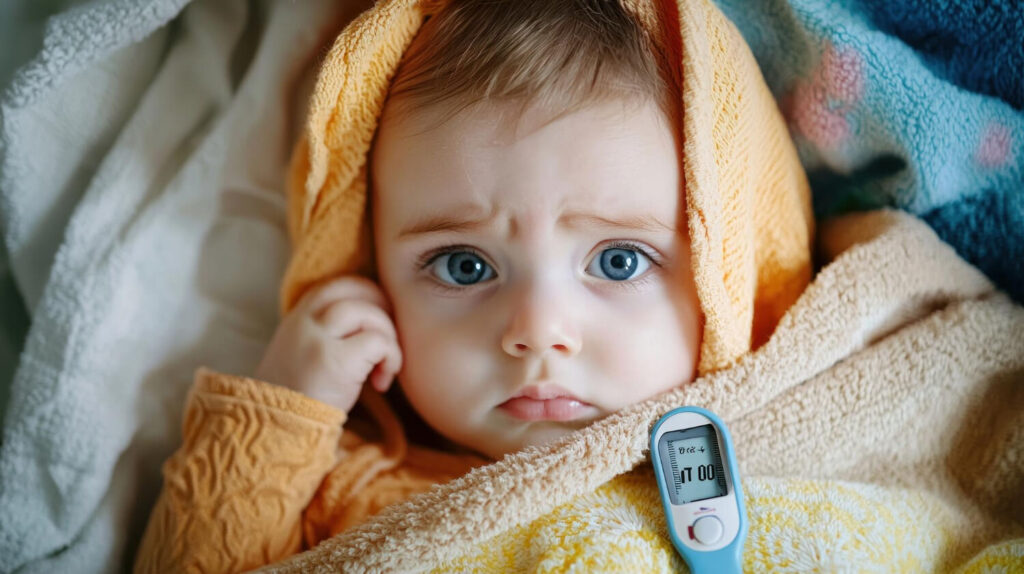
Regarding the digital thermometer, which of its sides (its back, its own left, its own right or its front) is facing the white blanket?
right

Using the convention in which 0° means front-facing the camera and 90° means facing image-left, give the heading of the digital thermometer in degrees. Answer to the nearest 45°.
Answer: approximately 0°
